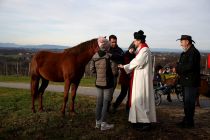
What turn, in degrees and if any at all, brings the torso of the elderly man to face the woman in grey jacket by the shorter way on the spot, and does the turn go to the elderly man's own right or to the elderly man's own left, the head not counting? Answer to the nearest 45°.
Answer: approximately 45° to the elderly man's own left

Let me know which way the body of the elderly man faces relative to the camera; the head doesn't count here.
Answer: to the viewer's left

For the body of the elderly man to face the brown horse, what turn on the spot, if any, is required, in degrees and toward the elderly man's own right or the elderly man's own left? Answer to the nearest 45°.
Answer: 0° — they already face it

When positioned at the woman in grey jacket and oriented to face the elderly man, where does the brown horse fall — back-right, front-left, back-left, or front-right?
back-left

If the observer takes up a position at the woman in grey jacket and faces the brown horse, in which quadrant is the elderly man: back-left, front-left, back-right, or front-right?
back-right
